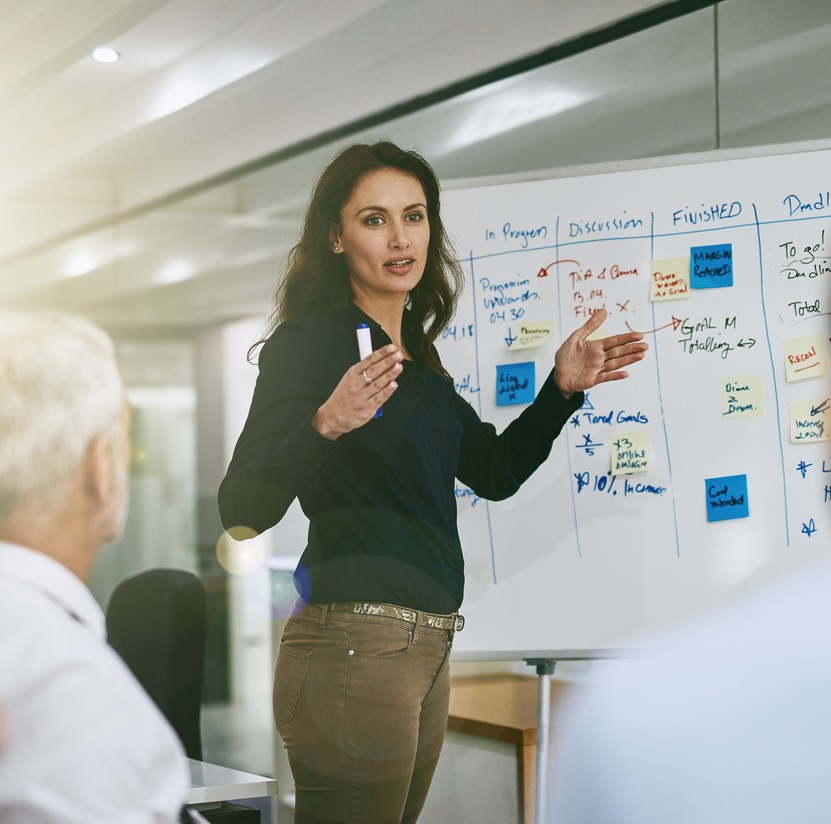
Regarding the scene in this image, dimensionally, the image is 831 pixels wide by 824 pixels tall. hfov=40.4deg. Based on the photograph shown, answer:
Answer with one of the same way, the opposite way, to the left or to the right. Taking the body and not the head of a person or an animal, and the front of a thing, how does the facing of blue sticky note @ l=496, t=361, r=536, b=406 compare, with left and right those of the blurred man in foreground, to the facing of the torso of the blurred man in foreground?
the opposite way

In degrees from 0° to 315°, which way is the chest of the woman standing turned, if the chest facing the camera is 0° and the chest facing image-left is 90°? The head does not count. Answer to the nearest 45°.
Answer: approximately 315°

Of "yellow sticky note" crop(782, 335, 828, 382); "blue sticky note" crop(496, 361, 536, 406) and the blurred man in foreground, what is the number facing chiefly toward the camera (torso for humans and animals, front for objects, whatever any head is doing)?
2

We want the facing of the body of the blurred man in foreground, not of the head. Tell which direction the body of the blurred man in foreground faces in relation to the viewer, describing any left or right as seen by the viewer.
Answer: facing away from the viewer and to the right of the viewer

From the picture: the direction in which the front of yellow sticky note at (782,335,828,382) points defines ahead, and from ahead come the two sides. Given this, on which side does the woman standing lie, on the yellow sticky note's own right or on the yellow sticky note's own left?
on the yellow sticky note's own right

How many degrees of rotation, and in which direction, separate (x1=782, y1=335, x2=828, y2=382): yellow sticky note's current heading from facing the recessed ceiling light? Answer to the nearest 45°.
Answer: approximately 90° to its right

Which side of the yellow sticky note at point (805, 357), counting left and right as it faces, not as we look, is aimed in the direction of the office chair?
right

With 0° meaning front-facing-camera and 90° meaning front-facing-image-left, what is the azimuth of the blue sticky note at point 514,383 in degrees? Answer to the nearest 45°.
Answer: approximately 0°

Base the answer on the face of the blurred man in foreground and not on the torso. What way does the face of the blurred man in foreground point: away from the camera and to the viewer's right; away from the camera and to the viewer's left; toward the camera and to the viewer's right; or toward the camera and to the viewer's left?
away from the camera and to the viewer's right
